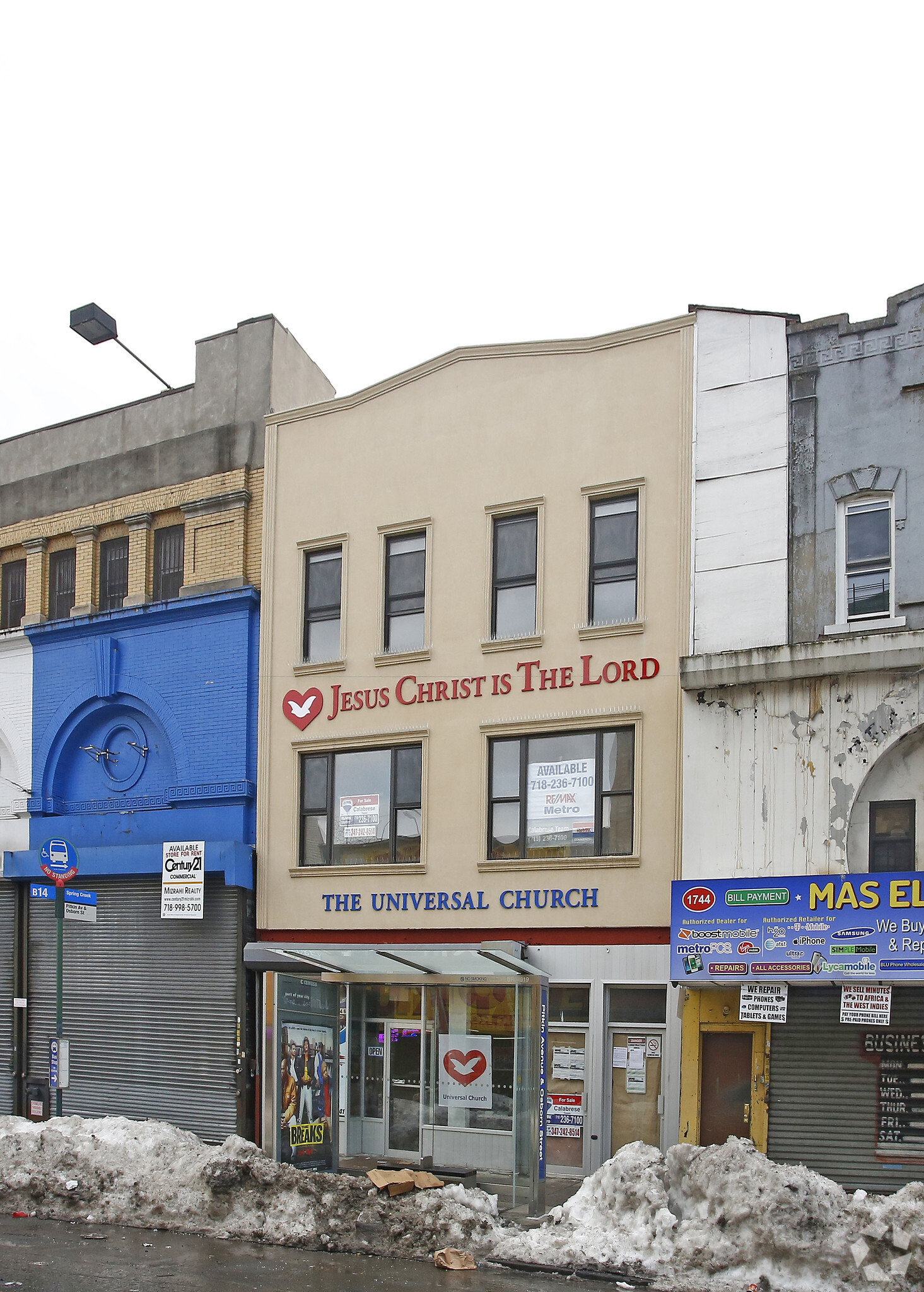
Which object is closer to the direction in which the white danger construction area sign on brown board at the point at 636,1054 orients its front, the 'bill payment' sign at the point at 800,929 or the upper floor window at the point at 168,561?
the 'bill payment' sign

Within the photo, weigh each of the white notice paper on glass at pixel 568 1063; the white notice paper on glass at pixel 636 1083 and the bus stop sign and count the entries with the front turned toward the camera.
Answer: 3

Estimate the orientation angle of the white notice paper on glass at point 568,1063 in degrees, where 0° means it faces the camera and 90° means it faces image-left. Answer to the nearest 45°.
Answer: approximately 0°

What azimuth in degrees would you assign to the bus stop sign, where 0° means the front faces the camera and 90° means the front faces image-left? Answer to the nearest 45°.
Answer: approximately 0°
